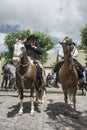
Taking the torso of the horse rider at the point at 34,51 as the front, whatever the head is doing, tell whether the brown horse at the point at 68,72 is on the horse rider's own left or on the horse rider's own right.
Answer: on the horse rider's own left

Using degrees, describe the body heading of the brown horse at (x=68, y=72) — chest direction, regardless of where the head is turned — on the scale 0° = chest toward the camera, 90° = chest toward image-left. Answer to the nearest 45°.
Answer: approximately 0°

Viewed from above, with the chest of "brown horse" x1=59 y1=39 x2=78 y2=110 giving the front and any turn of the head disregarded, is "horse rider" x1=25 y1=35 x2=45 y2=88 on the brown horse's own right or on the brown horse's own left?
on the brown horse's own right

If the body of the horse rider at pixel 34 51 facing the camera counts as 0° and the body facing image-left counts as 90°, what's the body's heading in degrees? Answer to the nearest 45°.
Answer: approximately 45°
